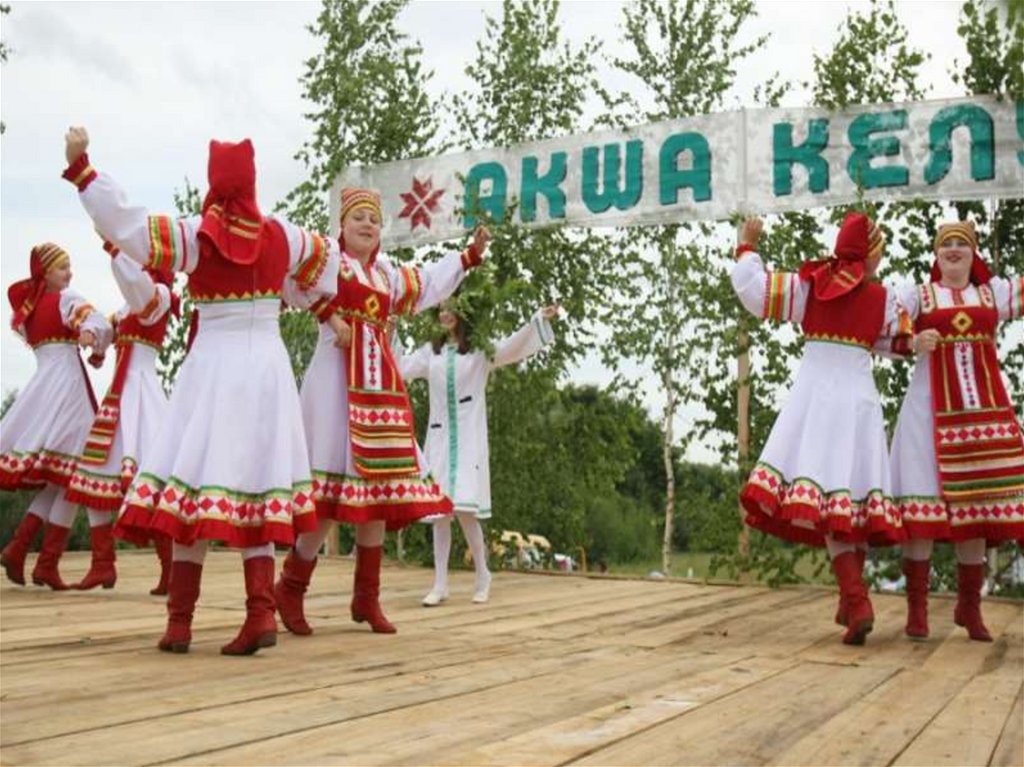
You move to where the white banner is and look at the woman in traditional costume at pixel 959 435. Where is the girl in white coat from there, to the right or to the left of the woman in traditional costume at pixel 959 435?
right

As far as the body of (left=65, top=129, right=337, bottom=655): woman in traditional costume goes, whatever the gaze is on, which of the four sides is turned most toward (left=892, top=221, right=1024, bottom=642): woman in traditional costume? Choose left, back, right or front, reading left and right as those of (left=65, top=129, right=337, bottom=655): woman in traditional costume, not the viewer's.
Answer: right

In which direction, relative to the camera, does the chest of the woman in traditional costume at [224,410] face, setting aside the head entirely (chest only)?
away from the camera

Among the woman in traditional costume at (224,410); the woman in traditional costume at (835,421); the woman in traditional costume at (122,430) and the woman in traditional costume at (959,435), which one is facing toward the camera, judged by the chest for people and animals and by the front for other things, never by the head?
the woman in traditional costume at (959,435)

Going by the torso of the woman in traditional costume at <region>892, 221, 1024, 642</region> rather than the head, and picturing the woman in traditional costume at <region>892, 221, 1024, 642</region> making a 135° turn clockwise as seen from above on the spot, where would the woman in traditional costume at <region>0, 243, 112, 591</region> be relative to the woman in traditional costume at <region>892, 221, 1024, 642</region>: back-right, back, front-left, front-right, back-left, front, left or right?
front-left

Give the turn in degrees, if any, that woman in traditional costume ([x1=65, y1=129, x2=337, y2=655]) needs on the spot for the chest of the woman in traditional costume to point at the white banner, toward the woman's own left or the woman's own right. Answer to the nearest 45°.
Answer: approximately 45° to the woman's own right

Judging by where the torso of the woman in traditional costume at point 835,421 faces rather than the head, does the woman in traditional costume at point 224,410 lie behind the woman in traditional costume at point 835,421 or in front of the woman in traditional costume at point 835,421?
behind

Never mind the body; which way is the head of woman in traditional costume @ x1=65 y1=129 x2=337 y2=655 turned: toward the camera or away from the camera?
away from the camera

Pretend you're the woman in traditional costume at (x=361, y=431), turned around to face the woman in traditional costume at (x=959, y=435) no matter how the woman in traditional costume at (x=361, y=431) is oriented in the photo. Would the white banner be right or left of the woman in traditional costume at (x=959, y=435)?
left

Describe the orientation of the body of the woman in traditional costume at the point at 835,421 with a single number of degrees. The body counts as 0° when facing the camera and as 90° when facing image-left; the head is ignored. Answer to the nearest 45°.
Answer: approximately 225°
